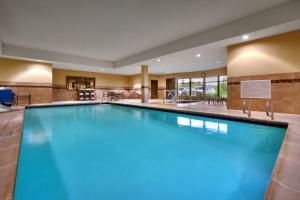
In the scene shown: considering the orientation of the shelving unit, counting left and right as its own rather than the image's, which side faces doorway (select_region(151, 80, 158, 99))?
left

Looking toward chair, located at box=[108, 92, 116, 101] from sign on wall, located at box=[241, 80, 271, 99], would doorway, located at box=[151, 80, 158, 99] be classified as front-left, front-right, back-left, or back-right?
front-right

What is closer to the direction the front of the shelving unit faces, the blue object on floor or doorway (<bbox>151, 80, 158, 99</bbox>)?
the blue object on floor

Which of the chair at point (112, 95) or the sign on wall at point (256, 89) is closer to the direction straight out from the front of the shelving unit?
the sign on wall

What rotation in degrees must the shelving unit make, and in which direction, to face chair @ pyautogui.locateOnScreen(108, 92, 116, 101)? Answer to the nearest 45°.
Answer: approximately 90° to its left

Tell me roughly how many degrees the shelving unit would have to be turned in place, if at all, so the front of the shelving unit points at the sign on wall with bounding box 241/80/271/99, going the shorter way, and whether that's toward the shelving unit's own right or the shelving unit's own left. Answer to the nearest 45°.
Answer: approximately 45° to the shelving unit's own left

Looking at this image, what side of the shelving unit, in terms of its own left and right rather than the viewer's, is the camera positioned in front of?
front

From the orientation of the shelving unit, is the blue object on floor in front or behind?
in front

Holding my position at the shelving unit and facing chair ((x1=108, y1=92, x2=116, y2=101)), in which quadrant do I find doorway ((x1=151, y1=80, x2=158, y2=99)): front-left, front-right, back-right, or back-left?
front-left

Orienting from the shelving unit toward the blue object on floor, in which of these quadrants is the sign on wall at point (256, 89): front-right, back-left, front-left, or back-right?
front-left
